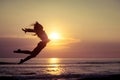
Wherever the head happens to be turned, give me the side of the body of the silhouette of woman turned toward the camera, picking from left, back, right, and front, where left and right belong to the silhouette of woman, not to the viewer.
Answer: right
